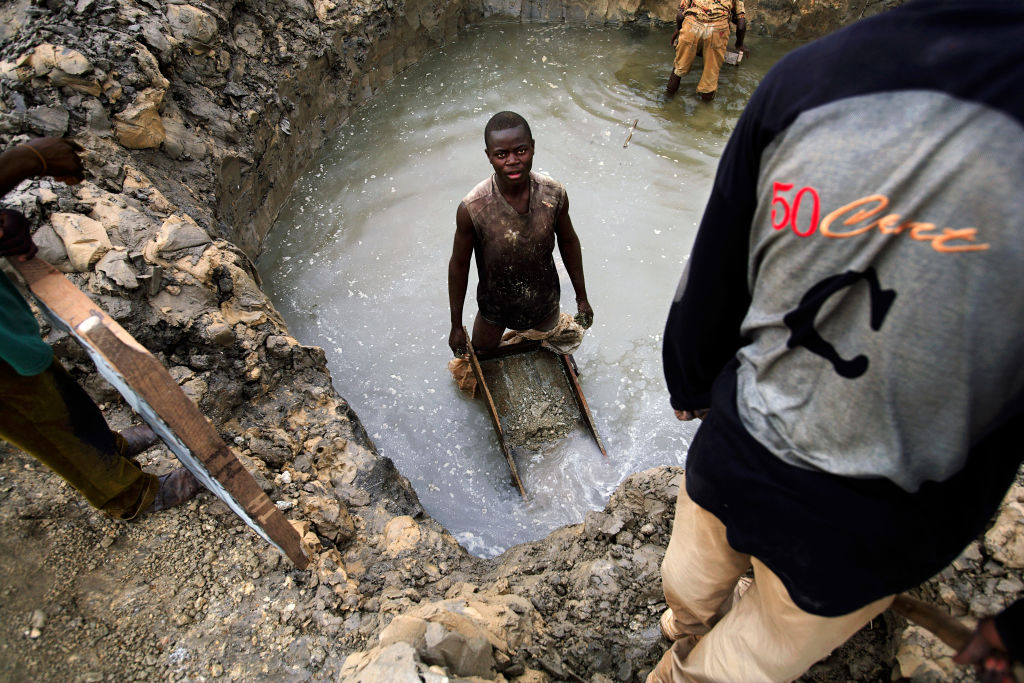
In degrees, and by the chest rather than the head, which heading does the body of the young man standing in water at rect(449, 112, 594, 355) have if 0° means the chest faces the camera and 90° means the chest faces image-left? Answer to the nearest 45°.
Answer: approximately 0°

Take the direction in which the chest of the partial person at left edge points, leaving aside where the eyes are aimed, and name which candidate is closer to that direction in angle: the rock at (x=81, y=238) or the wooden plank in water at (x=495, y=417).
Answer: the wooden plank in water

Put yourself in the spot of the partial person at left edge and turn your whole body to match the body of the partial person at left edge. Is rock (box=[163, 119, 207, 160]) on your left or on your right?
on your left

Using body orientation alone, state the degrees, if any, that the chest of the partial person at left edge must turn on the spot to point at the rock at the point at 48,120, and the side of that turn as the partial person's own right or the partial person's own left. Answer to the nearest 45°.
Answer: approximately 90° to the partial person's own left

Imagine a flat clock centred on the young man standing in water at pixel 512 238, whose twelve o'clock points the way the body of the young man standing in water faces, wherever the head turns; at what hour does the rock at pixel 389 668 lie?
The rock is roughly at 12 o'clock from the young man standing in water.

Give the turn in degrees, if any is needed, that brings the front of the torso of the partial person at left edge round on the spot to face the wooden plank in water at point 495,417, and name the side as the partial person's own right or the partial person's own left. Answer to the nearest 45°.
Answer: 0° — they already face it

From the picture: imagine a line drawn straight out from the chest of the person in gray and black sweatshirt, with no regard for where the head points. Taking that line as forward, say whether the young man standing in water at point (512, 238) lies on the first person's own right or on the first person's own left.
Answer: on the first person's own left

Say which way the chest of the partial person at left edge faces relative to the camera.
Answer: to the viewer's right

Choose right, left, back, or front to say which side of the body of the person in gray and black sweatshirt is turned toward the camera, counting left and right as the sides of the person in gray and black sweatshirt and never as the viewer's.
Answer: back

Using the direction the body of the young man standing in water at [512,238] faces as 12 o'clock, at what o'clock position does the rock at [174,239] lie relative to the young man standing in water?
The rock is roughly at 3 o'clock from the young man standing in water.

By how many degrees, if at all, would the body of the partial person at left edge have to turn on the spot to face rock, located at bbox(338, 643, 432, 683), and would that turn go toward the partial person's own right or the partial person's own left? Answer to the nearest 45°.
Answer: approximately 45° to the partial person's own right
